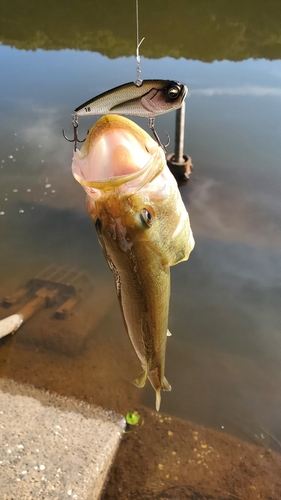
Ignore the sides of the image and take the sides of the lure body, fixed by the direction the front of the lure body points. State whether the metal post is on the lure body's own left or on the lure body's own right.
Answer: on the lure body's own left

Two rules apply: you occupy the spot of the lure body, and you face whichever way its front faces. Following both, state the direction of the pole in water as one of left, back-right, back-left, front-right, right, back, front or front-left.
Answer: left

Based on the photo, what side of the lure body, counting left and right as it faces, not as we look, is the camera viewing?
right
